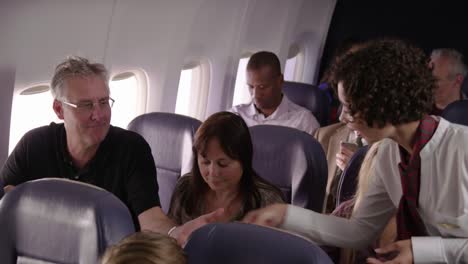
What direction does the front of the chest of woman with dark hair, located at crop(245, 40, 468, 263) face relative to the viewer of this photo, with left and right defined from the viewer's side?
facing the viewer and to the left of the viewer

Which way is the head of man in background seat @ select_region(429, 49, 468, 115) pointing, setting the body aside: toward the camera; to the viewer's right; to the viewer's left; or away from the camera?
to the viewer's left

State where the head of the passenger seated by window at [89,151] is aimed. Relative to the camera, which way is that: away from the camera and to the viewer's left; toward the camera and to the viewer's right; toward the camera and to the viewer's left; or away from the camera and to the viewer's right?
toward the camera and to the viewer's right

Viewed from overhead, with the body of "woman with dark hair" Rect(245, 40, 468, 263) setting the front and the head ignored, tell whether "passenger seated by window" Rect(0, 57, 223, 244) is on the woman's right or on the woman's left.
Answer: on the woman's right

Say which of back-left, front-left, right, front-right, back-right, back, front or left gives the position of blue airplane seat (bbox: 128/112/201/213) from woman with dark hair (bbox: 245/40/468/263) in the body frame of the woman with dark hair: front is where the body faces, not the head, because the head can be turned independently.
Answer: right
